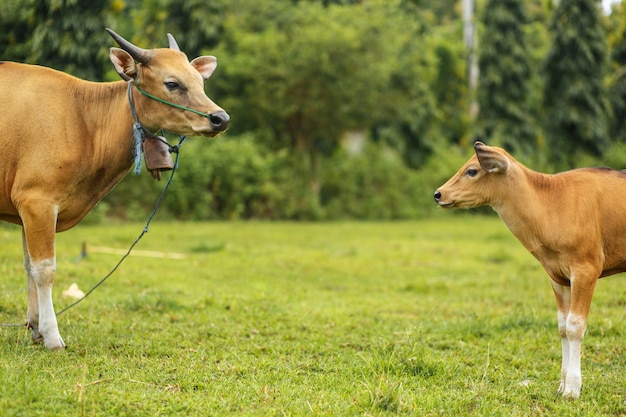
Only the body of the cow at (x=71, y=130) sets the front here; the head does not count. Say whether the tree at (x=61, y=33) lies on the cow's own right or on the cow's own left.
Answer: on the cow's own left

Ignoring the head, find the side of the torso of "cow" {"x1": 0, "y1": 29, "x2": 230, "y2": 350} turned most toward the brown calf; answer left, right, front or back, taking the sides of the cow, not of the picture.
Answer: front

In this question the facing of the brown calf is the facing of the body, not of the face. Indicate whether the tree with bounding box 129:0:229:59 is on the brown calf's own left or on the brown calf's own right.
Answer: on the brown calf's own right

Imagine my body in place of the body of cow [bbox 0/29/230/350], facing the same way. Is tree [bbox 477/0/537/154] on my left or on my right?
on my left

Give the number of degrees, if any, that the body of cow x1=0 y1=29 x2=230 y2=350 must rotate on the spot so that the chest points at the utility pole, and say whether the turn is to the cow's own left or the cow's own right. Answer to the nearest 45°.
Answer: approximately 45° to the cow's own left

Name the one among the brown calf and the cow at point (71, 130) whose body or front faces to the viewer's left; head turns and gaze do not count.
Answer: the brown calf

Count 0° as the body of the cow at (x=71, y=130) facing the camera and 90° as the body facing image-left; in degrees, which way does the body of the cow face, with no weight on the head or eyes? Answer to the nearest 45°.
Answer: approximately 270°

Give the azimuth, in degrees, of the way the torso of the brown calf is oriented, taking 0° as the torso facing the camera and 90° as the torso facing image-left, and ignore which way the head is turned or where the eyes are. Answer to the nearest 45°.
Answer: approximately 90°

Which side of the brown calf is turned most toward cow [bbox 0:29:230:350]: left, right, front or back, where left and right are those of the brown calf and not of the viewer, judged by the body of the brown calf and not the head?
front

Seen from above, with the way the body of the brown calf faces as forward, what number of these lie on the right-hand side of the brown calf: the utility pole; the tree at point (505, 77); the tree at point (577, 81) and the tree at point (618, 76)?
4

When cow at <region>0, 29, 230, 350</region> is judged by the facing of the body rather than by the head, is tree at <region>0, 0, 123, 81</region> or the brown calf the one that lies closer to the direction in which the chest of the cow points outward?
the brown calf

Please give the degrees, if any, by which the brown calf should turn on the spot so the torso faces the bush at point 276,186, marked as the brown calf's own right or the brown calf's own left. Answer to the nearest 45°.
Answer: approximately 45° to the brown calf's own right

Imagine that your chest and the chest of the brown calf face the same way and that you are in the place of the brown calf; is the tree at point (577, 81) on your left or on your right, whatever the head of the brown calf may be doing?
on your right
